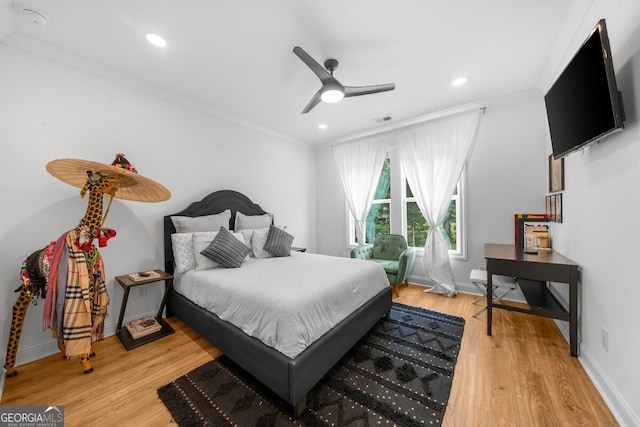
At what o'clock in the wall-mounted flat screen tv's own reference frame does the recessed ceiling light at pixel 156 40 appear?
The recessed ceiling light is roughly at 12 o'clock from the wall-mounted flat screen tv.

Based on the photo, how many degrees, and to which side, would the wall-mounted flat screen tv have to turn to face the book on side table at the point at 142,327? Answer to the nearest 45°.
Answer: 0° — it already faces it

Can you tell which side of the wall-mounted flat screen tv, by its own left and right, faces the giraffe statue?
front

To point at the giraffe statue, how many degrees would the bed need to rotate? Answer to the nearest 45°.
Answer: approximately 135° to its right

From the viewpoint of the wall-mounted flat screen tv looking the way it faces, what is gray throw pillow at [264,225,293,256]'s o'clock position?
The gray throw pillow is roughly at 1 o'clock from the wall-mounted flat screen tv.

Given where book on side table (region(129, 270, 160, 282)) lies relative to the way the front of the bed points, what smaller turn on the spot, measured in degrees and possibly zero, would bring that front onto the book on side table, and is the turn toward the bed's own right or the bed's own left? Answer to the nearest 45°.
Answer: approximately 180°

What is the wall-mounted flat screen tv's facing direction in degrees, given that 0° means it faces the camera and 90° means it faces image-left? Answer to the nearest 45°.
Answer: approximately 45°

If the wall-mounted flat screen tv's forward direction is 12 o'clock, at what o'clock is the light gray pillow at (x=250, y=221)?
The light gray pillow is roughly at 1 o'clock from the wall-mounted flat screen tv.

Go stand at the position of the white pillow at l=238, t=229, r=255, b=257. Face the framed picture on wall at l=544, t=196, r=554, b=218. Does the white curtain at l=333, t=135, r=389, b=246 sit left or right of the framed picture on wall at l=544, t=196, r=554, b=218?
left

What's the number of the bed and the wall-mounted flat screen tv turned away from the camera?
0

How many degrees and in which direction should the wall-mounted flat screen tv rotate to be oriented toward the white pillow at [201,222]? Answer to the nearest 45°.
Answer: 0° — it already faces it

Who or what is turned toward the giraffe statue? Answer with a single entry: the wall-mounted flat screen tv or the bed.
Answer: the wall-mounted flat screen tv

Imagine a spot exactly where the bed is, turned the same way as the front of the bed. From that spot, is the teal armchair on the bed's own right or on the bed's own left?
on the bed's own left

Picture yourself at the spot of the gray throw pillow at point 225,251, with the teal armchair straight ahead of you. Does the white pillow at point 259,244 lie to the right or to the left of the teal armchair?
left
